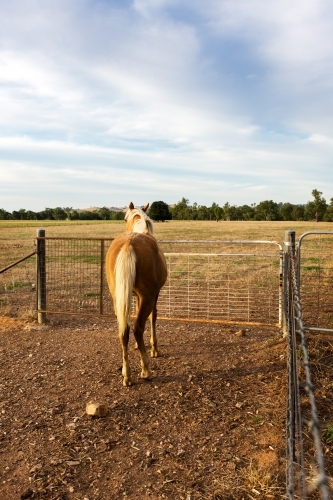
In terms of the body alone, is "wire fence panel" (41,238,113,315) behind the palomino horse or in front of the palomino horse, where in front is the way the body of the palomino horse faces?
in front

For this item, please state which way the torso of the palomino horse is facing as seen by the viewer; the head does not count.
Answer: away from the camera

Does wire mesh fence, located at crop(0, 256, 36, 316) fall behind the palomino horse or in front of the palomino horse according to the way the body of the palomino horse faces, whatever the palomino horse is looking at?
in front

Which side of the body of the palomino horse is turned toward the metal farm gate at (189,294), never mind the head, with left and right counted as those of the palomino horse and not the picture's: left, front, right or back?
front
